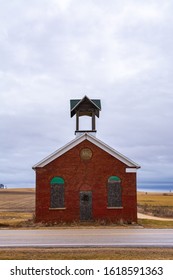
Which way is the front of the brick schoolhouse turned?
toward the camera
